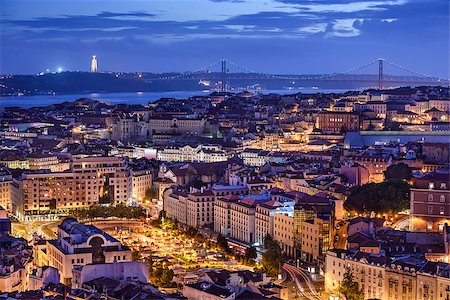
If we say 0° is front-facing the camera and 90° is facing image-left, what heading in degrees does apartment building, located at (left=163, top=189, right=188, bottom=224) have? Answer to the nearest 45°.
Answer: approximately 45°

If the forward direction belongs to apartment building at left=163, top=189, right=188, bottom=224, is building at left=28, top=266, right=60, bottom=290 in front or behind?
in front

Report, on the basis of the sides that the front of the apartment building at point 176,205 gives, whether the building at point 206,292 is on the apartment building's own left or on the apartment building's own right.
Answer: on the apartment building's own left

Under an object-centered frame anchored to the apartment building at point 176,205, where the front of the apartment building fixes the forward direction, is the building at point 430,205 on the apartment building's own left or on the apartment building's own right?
on the apartment building's own left

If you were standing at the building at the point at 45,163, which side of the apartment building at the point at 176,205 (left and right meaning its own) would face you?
right

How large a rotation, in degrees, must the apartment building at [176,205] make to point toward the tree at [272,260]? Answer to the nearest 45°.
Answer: approximately 45° to its left

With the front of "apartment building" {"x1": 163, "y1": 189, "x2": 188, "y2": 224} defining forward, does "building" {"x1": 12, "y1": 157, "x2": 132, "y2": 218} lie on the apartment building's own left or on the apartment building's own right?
on the apartment building's own right

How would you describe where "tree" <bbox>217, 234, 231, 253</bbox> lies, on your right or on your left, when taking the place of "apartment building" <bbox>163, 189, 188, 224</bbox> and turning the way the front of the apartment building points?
on your left

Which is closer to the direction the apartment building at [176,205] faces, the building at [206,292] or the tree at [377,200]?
the building

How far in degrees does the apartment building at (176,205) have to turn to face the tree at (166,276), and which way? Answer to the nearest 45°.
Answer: approximately 45° to its left

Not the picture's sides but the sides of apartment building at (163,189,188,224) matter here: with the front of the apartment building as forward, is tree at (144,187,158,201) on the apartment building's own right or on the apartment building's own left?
on the apartment building's own right

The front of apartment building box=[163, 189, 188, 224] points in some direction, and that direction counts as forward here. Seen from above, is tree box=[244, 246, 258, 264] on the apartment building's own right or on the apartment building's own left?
on the apartment building's own left

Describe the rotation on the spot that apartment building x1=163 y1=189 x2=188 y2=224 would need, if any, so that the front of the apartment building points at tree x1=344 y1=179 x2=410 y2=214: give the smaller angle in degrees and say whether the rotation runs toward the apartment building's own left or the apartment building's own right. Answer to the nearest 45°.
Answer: approximately 90° to the apartment building's own left
